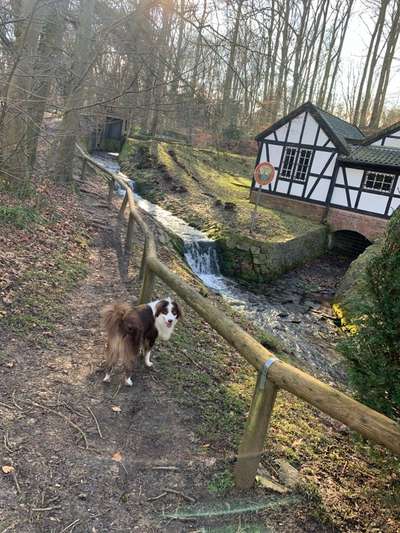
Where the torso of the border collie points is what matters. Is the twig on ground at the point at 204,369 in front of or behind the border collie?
in front

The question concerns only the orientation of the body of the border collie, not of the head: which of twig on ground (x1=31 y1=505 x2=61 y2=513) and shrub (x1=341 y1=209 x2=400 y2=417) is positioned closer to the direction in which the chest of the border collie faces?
the shrub

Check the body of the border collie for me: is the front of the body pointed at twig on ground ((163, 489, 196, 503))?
no

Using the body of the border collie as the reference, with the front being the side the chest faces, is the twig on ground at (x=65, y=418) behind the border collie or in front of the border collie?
behind

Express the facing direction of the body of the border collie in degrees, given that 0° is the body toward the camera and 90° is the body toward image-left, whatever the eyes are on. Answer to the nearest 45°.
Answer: approximately 225°

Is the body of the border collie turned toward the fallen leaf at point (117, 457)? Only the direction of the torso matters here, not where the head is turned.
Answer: no

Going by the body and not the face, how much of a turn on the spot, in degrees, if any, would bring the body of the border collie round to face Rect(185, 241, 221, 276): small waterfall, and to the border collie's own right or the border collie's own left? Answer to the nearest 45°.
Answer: approximately 45° to the border collie's own left

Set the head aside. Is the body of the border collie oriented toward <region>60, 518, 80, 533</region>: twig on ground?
no

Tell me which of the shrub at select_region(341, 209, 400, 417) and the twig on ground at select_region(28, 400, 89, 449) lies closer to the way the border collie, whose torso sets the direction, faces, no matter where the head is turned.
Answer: the shrub

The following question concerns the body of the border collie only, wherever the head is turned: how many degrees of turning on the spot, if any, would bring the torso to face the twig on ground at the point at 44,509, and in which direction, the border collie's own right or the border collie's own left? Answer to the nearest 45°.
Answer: approximately 135° to the border collie's own right

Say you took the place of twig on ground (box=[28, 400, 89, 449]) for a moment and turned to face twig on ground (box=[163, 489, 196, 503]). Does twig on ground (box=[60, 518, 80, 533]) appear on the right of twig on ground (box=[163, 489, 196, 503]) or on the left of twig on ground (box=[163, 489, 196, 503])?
right

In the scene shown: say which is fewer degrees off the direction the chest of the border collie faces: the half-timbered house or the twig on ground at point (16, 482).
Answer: the half-timbered house

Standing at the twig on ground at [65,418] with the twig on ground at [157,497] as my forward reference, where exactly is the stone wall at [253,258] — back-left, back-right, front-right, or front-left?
back-left

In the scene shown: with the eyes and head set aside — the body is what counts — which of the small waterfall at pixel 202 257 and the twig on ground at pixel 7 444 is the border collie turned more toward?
the small waterfall
